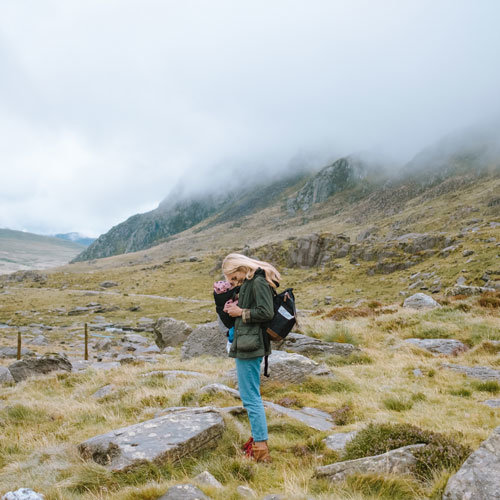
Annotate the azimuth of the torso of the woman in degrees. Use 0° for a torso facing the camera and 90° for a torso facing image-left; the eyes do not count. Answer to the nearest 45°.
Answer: approximately 90°

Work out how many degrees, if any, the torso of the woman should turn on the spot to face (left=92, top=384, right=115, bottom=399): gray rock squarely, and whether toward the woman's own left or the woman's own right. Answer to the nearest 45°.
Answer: approximately 45° to the woman's own right

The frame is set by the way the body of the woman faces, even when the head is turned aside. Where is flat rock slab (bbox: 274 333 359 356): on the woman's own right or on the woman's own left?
on the woman's own right

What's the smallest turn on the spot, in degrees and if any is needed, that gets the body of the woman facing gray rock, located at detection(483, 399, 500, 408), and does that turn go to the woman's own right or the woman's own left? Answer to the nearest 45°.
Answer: approximately 135° to the woman's own right

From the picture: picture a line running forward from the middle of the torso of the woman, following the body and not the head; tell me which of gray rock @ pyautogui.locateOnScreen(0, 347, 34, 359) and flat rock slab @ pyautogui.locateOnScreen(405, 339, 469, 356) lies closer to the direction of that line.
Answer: the gray rock

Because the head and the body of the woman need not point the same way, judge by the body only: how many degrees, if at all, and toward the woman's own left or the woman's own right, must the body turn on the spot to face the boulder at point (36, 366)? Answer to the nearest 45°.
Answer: approximately 45° to the woman's own right

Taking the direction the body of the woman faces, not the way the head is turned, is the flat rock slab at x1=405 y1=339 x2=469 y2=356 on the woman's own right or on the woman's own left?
on the woman's own right

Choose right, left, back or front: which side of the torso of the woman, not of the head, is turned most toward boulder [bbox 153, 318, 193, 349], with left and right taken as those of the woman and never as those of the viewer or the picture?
right

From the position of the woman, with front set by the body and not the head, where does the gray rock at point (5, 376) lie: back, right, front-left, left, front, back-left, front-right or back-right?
front-right
